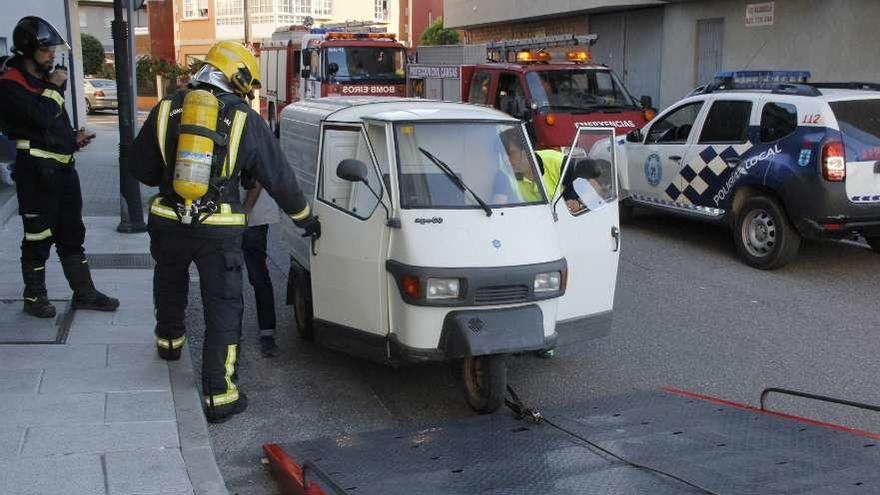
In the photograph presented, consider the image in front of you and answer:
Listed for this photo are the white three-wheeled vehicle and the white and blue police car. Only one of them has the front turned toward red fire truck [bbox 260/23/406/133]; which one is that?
the white and blue police car

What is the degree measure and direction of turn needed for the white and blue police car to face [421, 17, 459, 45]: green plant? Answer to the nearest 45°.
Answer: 0° — it already faces it

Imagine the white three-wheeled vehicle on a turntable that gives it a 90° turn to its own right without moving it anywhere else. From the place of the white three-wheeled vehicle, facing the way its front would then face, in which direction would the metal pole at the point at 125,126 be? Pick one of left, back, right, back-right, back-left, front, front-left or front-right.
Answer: right

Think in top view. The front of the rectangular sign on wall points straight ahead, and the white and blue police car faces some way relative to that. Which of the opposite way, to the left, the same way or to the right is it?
to the right

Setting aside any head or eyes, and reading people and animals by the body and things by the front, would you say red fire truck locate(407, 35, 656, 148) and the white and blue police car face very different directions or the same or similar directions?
very different directions

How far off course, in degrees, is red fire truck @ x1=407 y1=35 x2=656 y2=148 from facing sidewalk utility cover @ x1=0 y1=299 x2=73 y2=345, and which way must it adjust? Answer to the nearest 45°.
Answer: approximately 90° to its right

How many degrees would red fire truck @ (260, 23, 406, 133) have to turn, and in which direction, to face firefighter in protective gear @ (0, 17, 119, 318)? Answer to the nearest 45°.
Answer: approximately 45° to its right

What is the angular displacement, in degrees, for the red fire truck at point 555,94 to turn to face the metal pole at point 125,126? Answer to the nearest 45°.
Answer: approximately 90° to its right

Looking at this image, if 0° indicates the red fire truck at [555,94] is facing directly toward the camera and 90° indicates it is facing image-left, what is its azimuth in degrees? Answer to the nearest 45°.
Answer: approximately 315°

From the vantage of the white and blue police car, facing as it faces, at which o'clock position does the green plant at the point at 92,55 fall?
The green plant is roughly at 12 o'clock from the white and blue police car.

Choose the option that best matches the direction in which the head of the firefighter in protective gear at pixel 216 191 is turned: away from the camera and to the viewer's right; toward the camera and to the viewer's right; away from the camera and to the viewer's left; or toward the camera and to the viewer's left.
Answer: away from the camera and to the viewer's right

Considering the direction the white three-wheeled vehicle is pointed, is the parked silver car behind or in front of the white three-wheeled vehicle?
behind

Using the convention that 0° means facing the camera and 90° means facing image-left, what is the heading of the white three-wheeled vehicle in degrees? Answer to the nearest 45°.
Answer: approximately 315°
